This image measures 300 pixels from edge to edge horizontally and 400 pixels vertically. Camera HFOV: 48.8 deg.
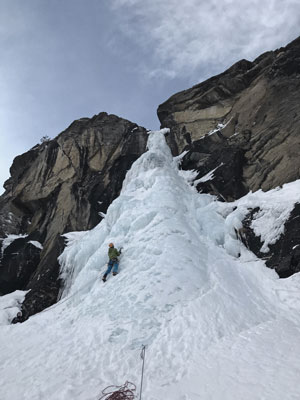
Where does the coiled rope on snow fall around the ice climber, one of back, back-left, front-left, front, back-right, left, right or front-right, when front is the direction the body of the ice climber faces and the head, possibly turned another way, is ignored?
back-right

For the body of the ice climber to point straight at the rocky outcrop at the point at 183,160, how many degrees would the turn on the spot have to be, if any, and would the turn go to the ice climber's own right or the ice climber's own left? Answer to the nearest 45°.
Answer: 0° — they already face it

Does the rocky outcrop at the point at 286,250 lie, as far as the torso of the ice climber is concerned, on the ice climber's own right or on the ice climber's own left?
on the ice climber's own right

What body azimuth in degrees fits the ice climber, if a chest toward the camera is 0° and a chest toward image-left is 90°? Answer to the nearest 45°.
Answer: approximately 225°

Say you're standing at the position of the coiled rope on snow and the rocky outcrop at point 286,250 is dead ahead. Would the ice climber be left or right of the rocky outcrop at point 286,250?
left

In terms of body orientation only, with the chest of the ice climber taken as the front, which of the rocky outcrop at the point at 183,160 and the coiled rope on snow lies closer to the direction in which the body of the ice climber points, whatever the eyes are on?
the rocky outcrop

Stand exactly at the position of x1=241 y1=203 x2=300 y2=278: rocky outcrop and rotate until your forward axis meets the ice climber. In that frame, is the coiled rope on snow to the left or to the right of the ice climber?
left
